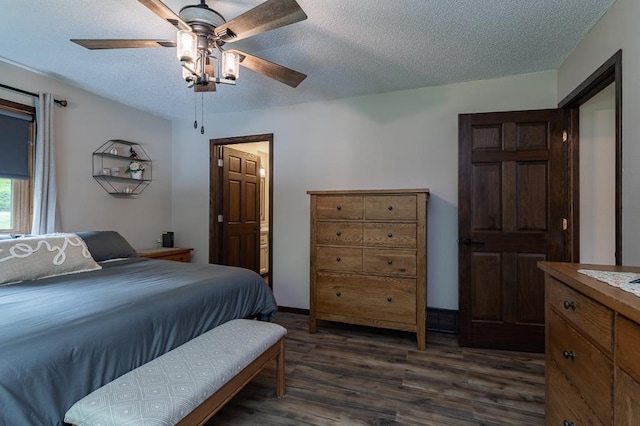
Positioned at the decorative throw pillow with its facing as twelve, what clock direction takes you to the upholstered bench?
The upholstered bench is roughly at 1 o'clock from the decorative throw pillow.

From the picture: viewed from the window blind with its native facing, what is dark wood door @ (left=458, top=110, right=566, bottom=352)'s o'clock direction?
The dark wood door is roughly at 12 o'clock from the window blind.

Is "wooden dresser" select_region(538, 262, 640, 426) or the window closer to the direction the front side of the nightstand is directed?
the wooden dresser

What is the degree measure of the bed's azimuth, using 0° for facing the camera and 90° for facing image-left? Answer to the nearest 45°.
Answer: approximately 315°

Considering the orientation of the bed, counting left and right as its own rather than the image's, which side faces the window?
back

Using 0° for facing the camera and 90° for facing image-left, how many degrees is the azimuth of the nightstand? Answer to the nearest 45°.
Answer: approximately 315°

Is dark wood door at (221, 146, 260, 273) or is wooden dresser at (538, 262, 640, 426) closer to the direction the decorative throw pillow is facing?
the wooden dresser

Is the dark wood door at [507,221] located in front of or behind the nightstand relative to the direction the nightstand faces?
in front

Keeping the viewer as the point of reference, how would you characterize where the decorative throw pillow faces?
facing the viewer and to the right of the viewer
